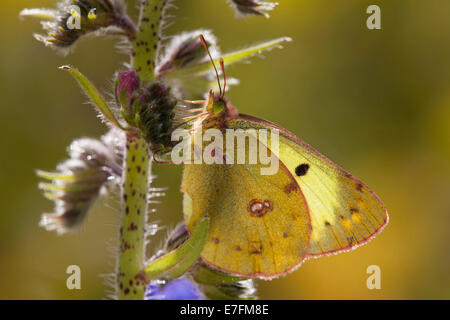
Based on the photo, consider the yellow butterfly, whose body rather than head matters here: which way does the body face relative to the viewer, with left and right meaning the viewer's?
facing to the left of the viewer
